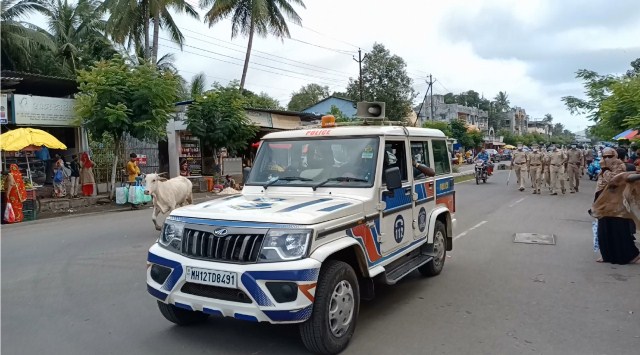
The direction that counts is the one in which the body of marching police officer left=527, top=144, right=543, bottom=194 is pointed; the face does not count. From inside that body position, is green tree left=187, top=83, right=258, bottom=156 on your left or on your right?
on your right

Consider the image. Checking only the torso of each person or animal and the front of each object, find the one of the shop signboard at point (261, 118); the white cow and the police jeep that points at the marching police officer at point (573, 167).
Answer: the shop signboard

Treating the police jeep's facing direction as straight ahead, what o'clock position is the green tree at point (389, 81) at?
The green tree is roughly at 5 o'clock from the police jeep.

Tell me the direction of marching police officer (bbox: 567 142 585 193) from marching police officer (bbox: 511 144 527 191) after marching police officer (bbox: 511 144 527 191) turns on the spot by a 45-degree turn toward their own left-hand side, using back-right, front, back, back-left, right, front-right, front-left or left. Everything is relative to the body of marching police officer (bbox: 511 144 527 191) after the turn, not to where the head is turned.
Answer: front-left

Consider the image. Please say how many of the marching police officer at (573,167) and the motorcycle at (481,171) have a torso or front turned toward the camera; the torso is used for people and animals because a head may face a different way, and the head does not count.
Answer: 2

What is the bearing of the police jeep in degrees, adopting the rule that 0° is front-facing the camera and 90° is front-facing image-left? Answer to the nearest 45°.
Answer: approximately 45°
